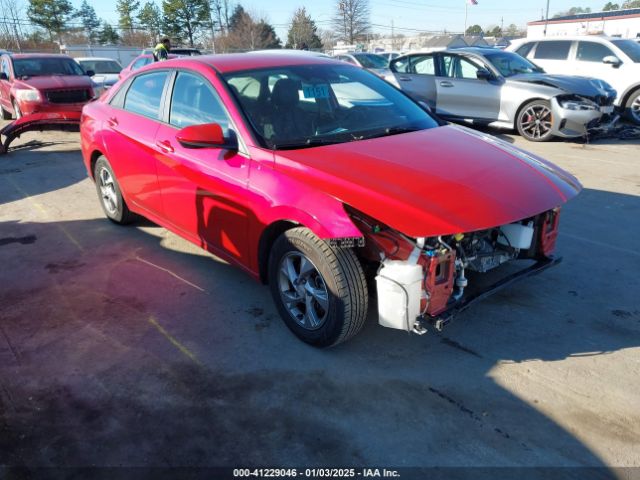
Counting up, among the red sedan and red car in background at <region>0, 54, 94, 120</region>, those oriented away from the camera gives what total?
0

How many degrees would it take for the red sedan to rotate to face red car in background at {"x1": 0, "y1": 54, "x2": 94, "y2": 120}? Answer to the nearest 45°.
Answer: approximately 180°

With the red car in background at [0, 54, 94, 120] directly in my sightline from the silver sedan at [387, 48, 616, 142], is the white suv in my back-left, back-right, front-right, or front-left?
back-right

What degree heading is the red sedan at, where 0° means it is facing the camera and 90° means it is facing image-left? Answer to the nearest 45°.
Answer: approximately 315°

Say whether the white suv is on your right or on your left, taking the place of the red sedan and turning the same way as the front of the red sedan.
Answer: on your left

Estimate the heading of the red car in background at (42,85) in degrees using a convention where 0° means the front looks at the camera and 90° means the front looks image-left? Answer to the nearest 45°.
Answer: approximately 315°

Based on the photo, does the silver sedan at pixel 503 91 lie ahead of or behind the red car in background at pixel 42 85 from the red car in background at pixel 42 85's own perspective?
ahead

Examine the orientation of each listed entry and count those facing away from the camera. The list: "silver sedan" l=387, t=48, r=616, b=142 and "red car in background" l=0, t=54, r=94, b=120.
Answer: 0

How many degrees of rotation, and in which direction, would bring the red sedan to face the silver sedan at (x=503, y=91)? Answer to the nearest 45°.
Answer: approximately 90° to its left

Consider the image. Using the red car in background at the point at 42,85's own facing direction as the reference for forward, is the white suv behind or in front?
in front
